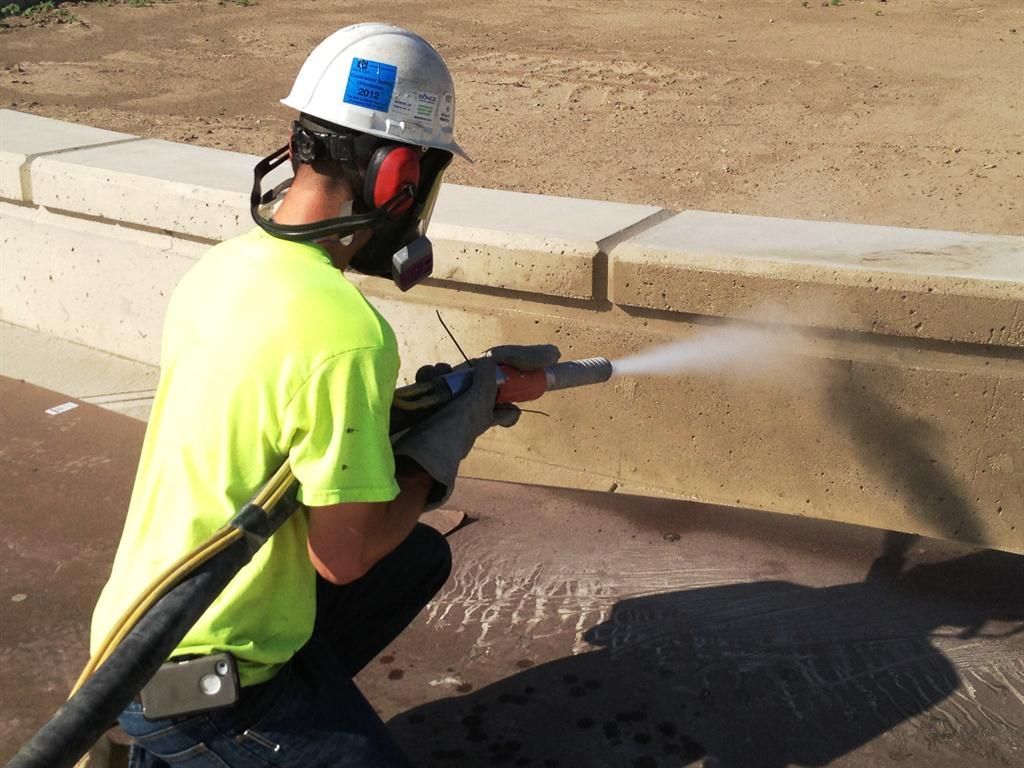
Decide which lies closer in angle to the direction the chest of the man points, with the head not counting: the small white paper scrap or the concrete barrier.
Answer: the concrete barrier

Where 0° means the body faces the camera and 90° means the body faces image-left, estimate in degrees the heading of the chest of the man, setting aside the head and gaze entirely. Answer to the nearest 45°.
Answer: approximately 225°

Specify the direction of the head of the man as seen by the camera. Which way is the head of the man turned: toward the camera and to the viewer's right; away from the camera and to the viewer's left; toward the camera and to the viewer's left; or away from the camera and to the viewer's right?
away from the camera and to the viewer's right

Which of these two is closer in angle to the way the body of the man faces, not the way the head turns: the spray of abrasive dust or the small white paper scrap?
the spray of abrasive dust

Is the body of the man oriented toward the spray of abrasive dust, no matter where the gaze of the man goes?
yes

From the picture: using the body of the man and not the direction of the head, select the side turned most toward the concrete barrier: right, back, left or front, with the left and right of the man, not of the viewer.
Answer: front
